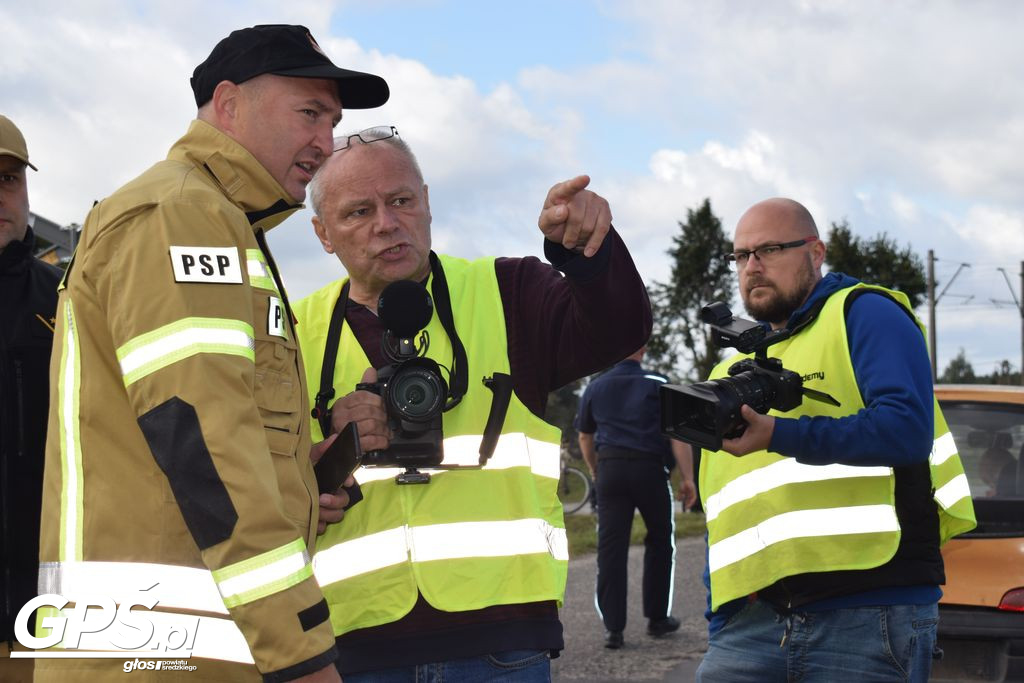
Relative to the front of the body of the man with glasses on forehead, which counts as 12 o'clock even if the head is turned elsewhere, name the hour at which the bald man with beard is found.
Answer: The bald man with beard is roughly at 8 o'clock from the man with glasses on forehead.

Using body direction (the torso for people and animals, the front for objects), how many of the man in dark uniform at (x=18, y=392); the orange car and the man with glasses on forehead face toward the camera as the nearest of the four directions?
2

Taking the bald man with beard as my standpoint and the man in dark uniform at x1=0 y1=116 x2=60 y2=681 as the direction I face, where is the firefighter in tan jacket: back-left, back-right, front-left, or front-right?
front-left

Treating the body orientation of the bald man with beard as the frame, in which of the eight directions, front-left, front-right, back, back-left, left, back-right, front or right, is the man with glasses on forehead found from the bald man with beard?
front

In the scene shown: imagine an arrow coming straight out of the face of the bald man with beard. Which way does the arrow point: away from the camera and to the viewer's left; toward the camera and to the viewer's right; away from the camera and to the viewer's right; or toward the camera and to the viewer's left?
toward the camera and to the viewer's left

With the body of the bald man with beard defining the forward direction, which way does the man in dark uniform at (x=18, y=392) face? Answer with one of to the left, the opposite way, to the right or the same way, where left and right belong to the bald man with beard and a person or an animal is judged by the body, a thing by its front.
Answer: to the left

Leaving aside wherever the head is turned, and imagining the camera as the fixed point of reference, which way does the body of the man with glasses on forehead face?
toward the camera

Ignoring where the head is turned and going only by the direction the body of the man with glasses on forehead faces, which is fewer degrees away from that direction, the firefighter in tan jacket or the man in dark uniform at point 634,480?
the firefighter in tan jacket

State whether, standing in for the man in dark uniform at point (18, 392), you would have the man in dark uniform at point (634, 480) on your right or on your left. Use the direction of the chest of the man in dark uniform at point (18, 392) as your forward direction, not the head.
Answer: on your left

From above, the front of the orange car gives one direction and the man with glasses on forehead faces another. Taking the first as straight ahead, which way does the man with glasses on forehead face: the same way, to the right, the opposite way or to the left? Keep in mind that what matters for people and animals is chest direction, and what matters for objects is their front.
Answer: the opposite way

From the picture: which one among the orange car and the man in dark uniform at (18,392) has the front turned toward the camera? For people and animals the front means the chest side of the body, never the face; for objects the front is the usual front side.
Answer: the man in dark uniform

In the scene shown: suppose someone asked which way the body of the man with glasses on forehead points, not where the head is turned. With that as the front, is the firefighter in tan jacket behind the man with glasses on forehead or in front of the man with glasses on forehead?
in front

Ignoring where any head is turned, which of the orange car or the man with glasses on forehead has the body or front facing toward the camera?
the man with glasses on forehead

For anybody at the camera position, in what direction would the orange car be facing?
facing away from the viewer

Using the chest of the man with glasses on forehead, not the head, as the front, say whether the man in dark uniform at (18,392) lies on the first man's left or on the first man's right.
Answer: on the first man's right
